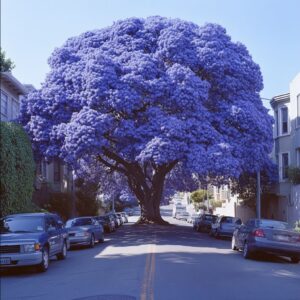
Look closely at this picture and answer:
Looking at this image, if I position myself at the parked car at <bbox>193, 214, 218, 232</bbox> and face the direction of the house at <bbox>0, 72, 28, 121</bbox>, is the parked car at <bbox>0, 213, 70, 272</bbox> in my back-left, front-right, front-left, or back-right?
front-left

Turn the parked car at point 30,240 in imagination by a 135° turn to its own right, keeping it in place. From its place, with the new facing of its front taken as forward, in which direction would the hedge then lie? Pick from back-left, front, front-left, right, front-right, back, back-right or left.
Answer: front

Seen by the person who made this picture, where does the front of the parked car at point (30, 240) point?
facing the viewer and to the left of the viewer

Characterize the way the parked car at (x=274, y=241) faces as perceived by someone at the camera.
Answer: facing away from the viewer and to the left of the viewer

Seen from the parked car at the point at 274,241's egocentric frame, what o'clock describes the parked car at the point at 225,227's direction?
the parked car at the point at 225,227 is roughly at 1 o'clock from the parked car at the point at 274,241.

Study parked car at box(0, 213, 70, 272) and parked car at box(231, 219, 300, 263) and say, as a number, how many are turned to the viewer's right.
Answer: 0

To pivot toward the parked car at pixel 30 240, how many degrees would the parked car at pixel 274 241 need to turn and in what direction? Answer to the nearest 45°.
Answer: approximately 90° to its left

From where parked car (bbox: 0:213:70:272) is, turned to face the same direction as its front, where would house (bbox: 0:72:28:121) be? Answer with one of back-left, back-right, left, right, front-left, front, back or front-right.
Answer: back-right

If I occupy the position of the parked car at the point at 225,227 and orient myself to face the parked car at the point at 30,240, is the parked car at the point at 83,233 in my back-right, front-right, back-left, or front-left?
front-right

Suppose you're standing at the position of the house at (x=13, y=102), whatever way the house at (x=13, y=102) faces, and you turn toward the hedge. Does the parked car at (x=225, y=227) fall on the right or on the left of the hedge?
left
